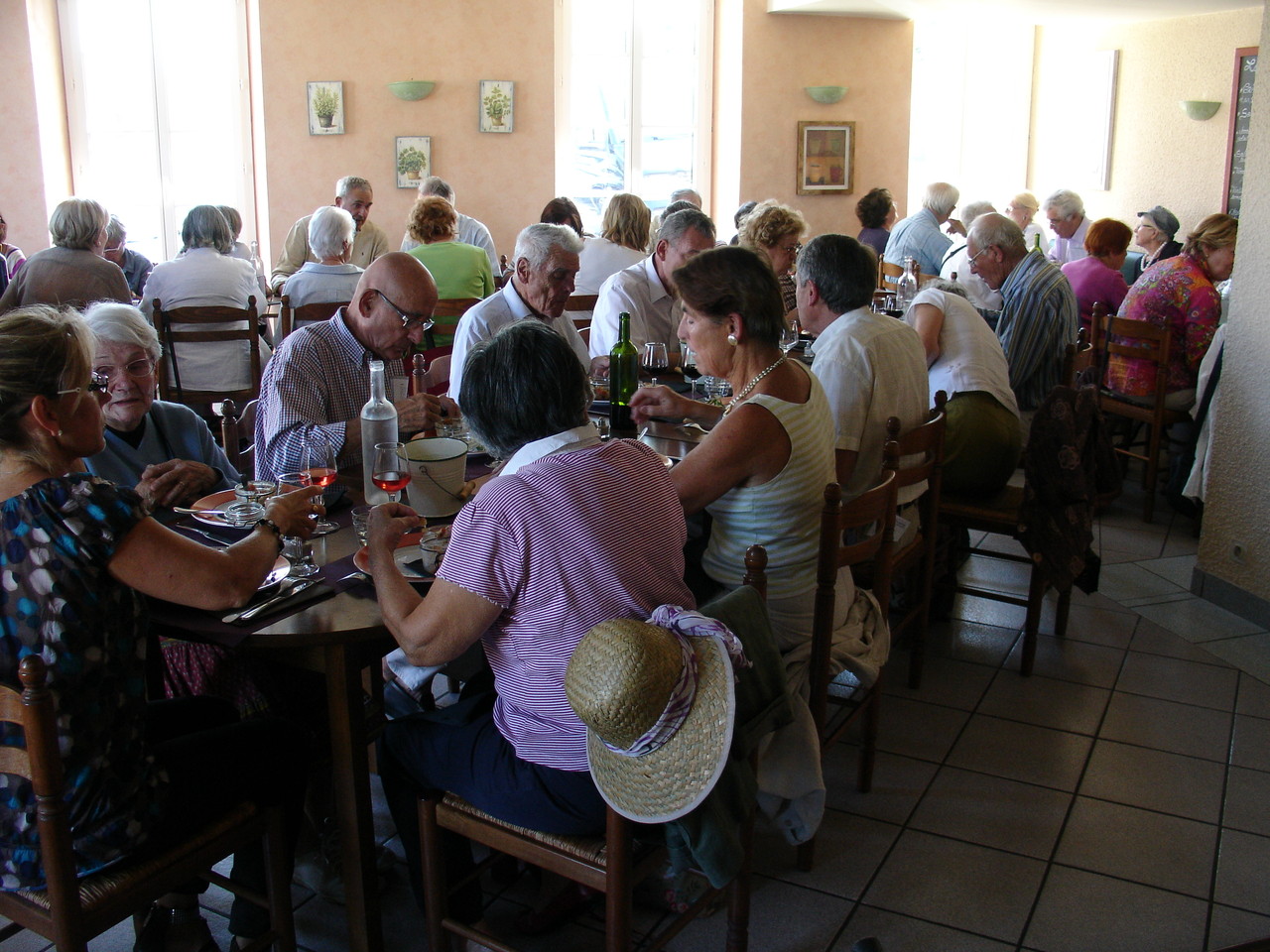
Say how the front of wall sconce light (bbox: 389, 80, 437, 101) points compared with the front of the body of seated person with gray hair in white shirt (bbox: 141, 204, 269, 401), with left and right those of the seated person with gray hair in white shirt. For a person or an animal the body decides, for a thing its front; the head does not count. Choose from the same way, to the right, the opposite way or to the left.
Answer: the opposite way

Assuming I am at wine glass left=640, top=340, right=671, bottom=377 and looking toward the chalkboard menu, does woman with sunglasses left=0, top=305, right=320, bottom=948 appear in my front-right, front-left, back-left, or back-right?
back-right

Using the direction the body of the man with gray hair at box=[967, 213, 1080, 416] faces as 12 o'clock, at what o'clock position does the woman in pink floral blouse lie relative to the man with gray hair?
The woman in pink floral blouse is roughly at 4 o'clock from the man with gray hair.

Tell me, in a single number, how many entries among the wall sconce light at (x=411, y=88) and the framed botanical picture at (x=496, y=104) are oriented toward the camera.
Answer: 2

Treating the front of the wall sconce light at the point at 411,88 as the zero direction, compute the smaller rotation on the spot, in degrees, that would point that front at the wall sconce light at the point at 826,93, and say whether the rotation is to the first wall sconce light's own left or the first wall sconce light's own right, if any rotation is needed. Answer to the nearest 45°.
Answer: approximately 90° to the first wall sconce light's own left

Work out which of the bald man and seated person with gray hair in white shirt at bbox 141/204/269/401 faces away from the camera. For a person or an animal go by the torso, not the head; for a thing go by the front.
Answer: the seated person with gray hair in white shirt

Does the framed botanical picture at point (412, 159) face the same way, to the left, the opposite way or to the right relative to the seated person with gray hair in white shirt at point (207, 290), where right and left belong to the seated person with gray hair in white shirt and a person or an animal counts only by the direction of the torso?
the opposite way

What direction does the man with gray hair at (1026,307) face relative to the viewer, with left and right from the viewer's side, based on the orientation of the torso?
facing to the left of the viewer

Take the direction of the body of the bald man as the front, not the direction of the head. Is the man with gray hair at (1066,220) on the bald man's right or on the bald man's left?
on the bald man's left

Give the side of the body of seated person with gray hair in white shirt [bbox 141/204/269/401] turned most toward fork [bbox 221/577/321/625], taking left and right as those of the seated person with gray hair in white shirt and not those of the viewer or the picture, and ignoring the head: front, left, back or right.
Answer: back

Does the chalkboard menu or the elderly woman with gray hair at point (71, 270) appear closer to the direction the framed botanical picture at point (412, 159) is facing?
the elderly woman with gray hair
